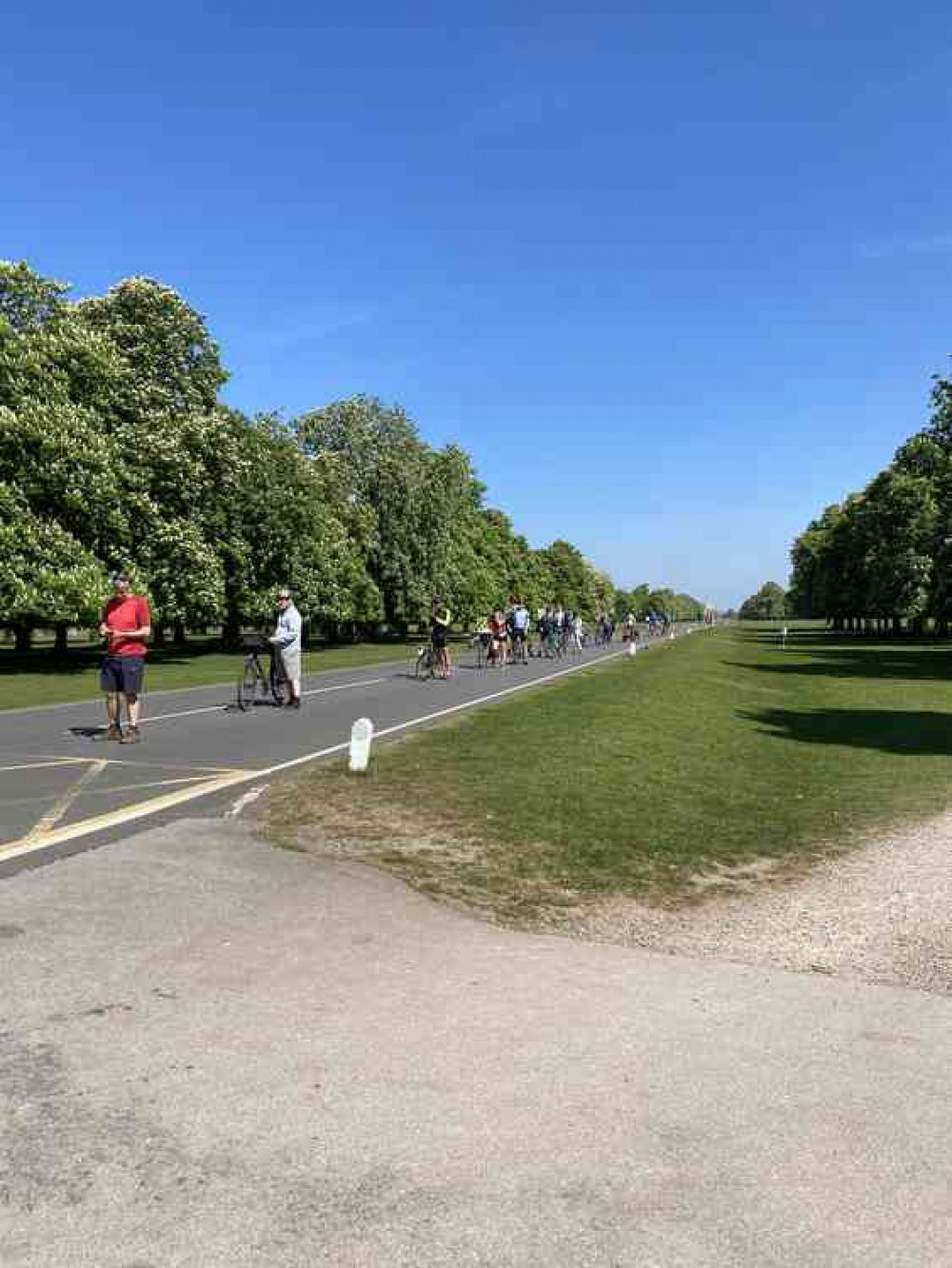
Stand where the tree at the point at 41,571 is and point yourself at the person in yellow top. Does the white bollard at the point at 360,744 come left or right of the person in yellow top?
right

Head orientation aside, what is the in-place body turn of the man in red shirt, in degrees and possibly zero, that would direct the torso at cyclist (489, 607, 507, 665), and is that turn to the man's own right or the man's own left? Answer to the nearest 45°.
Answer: approximately 180°

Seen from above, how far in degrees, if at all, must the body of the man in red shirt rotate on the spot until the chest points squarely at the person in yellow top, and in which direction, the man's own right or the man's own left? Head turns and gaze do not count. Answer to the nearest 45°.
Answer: approximately 180°

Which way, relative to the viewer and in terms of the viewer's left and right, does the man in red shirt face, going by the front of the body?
facing the viewer and to the left of the viewer

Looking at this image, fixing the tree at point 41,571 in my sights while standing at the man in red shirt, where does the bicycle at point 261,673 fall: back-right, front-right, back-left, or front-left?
front-right

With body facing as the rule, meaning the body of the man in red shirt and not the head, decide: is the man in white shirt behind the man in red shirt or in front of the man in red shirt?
behind

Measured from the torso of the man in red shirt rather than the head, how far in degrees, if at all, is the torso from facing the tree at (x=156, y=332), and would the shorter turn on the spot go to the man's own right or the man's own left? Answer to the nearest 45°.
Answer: approximately 135° to the man's own right

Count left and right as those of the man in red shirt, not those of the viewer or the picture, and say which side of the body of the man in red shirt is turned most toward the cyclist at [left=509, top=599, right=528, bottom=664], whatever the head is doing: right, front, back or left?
back

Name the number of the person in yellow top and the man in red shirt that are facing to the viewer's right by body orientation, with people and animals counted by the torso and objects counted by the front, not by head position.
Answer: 0
